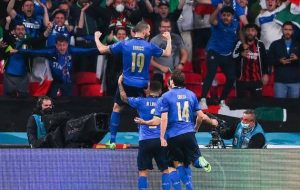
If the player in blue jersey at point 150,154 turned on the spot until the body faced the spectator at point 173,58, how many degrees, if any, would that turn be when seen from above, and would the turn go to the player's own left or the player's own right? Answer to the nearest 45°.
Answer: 0° — they already face them

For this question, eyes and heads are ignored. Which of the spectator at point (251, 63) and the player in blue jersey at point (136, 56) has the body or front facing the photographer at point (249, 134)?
the spectator

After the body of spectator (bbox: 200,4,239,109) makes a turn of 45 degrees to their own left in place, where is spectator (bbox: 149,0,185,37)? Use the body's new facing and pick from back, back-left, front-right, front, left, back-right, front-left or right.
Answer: back-right

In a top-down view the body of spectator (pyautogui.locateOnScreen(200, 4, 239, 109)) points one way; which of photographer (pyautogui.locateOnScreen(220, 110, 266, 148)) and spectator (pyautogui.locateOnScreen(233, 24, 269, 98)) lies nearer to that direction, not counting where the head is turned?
the photographer

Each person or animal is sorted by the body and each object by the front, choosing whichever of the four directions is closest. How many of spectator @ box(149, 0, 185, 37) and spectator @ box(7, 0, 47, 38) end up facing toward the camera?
2

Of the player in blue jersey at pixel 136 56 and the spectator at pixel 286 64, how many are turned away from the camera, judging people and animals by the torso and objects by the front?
1

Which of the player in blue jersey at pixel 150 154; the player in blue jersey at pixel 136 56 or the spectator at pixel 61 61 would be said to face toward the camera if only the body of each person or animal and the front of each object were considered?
the spectator

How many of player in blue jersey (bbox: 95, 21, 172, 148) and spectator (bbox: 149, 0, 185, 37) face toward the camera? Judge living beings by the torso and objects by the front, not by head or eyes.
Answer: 1

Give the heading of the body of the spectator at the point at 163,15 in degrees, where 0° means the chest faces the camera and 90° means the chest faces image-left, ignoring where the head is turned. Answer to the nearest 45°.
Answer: approximately 0°

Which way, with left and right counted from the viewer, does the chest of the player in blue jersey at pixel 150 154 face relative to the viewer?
facing away from the viewer

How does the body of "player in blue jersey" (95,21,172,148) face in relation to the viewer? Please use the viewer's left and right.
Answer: facing away from the viewer

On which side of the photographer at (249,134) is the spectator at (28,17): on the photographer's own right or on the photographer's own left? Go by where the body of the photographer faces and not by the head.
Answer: on the photographer's own right
